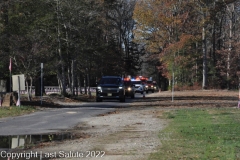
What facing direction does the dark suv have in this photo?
toward the camera
